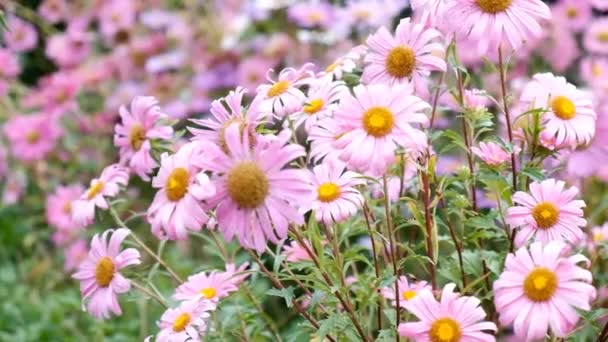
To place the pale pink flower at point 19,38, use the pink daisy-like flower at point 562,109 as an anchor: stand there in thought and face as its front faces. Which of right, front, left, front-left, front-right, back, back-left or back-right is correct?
back-right

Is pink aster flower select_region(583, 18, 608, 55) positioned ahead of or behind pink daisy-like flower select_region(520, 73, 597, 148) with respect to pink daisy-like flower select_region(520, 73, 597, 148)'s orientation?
behind

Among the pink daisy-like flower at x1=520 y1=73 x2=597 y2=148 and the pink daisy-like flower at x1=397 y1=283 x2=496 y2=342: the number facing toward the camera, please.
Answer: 2

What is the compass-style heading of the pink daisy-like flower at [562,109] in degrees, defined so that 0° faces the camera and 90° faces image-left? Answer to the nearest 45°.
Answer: approximately 0°

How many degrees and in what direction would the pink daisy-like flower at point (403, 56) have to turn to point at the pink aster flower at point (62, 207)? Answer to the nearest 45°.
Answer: approximately 135° to its right
